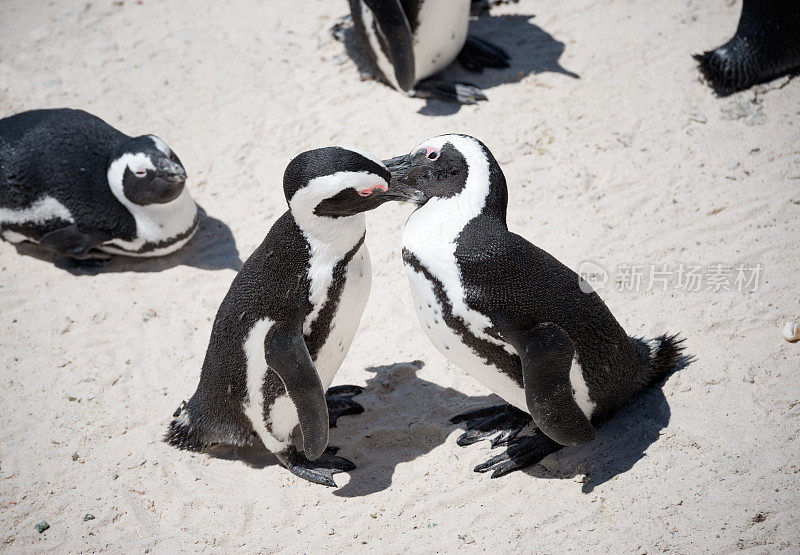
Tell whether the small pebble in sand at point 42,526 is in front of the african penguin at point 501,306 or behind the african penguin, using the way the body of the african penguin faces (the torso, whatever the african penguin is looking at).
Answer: in front

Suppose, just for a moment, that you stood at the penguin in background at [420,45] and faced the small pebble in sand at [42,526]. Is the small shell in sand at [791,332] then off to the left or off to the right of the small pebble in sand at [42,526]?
left

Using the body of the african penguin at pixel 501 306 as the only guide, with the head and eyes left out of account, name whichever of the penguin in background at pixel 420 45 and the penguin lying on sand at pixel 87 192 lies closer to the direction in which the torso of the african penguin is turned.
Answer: the penguin lying on sand

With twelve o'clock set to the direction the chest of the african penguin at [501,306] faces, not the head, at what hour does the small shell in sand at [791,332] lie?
The small shell in sand is roughly at 5 o'clock from the african penguin.

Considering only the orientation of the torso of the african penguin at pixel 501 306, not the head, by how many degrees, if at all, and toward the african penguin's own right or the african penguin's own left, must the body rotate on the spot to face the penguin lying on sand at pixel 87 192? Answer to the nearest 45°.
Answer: approximately 45° to the african penguin's own right

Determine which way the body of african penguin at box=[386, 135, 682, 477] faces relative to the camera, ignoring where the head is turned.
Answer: to the viewer's left

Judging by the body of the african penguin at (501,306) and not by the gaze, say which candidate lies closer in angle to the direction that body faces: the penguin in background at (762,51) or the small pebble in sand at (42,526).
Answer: the small pebble in sand

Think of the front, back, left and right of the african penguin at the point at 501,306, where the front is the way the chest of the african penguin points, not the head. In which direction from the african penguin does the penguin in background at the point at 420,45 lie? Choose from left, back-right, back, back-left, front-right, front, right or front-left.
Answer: right
